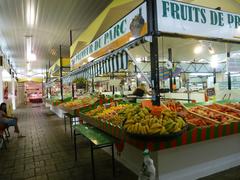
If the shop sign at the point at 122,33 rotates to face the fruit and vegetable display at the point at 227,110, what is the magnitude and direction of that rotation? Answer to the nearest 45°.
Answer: approximately 135° to its left

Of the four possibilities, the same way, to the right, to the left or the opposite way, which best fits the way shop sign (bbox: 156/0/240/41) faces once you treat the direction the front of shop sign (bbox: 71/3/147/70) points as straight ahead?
to the left

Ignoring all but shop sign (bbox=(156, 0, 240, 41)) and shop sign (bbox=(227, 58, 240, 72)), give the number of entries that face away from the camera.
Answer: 0

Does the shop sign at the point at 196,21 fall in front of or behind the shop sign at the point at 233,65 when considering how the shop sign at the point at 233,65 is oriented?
in front

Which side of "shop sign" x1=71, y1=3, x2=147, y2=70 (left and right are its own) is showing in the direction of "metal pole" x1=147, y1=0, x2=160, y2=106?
left

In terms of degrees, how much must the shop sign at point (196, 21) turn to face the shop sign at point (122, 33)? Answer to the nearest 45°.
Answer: approximately 135° to its right

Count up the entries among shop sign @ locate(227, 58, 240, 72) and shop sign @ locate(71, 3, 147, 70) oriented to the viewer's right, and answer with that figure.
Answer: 0

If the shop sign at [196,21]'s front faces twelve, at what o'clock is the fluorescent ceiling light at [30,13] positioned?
The fluorescent ceiling light is roughly at 5 o'clock from the shop sign.

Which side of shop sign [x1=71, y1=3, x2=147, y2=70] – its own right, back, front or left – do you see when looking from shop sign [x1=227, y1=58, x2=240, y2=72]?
back

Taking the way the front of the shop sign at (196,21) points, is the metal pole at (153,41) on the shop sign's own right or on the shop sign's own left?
on the shop sign's own right

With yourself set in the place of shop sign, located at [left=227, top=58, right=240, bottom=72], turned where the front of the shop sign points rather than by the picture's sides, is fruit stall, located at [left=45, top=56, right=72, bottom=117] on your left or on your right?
on your right

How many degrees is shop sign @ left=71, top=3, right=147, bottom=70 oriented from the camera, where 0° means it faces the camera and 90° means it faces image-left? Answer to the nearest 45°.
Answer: approximately 45°

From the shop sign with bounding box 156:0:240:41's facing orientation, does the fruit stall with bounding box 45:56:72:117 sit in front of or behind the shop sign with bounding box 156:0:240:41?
behind

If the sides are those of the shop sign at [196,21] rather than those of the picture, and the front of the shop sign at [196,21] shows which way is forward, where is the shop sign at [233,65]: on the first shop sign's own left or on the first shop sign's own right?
on the first shop sign's own left

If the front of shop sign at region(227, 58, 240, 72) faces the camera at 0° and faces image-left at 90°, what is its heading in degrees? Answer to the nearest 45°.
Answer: approximately 0°
